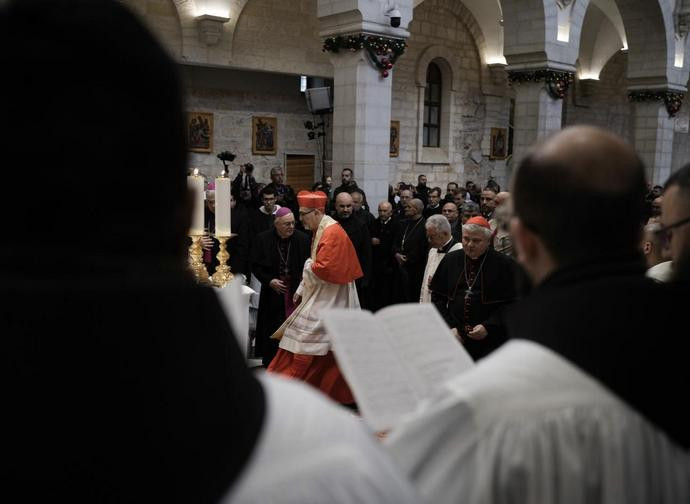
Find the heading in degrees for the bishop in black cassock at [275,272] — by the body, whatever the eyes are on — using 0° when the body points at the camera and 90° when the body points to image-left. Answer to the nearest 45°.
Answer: approximately 315°

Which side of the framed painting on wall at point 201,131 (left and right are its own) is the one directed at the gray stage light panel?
left

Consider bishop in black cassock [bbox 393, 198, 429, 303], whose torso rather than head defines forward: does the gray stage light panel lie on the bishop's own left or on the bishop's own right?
on the bishop's own right

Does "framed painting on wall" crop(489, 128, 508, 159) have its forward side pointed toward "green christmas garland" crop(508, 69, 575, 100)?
yes

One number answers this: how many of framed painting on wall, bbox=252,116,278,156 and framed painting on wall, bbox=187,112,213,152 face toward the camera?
2

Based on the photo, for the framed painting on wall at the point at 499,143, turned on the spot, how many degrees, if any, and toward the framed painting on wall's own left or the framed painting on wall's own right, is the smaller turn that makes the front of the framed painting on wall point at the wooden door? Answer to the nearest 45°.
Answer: approximately 45° to the framed painting on wall's own right

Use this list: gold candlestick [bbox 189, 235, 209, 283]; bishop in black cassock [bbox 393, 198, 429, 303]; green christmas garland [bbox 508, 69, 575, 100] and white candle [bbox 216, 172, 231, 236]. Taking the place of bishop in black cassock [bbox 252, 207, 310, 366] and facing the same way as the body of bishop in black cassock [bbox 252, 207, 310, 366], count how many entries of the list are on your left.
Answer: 2

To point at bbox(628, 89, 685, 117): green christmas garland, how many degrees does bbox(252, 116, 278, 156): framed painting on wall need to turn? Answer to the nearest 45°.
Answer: approximately 90° to its left
